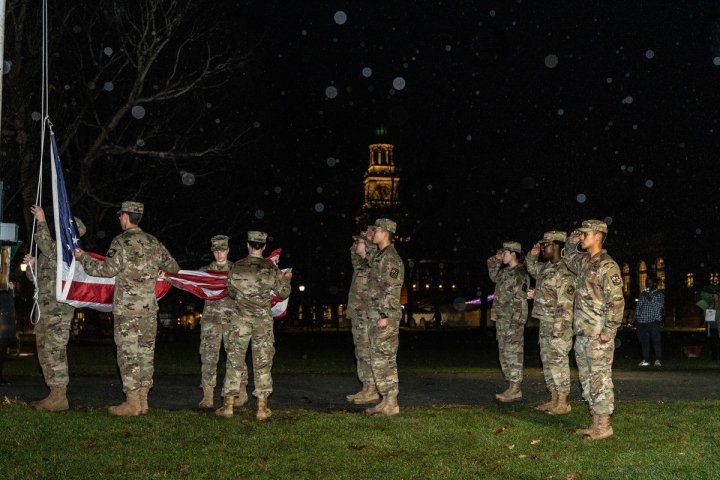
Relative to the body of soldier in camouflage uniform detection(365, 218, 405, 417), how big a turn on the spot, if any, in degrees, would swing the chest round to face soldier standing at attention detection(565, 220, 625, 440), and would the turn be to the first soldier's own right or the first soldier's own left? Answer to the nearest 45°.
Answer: approximately 135° to the first soldier's own left

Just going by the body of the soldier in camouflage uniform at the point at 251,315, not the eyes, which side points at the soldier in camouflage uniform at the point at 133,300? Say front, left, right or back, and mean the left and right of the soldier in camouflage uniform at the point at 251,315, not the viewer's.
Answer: left

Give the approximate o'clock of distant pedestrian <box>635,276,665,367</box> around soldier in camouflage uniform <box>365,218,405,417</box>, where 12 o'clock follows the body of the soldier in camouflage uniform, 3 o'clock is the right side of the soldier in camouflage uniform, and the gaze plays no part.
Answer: The distant pedestrian is roughly at 4 o'clock from the soldier in camouflage uniform.

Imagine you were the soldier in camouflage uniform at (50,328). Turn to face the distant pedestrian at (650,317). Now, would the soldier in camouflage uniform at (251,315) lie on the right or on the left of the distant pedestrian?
right

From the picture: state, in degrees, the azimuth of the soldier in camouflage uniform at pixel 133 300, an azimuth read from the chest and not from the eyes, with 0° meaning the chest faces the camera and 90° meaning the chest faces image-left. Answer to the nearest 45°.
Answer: approximately 135°

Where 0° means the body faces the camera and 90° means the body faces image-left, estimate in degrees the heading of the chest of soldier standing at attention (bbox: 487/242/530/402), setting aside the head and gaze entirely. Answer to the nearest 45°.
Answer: approximately 90°

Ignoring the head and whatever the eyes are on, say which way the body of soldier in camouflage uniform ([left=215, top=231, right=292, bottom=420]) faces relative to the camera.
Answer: away from the camera

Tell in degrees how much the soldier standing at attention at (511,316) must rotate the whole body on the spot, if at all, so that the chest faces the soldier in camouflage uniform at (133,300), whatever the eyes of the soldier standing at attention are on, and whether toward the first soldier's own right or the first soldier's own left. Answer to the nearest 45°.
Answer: approximately 45° to the first soldier's own left
